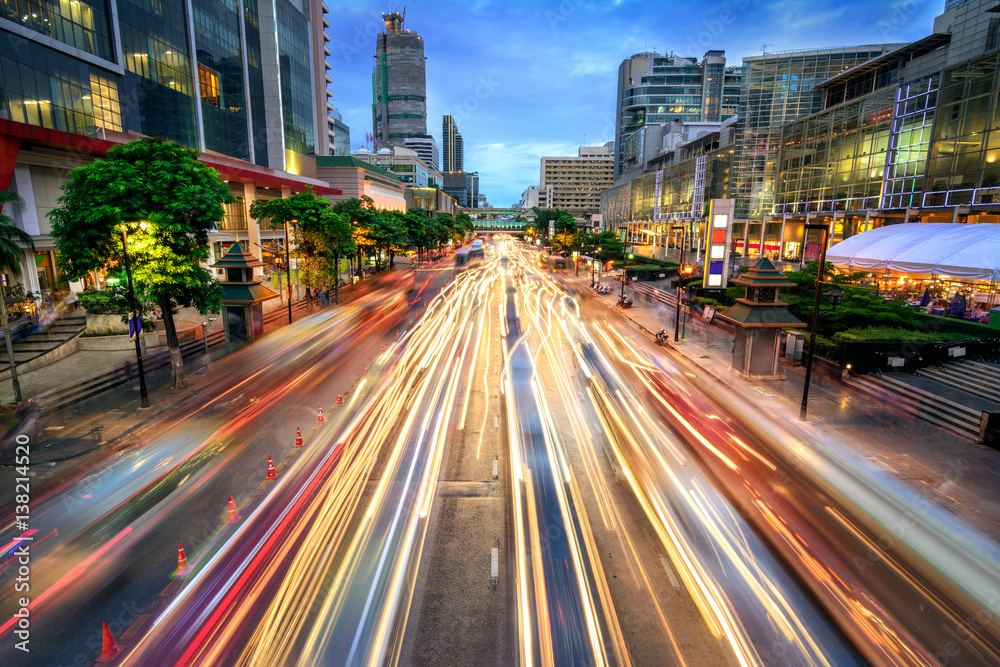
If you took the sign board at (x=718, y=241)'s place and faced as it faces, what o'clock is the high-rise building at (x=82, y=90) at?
The high-rise building is roughly at 2 o'clock from the sign board.

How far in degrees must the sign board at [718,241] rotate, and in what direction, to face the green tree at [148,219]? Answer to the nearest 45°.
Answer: approximately 45° to its right

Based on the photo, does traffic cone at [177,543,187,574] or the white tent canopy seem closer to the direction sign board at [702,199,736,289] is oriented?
the traffic cone

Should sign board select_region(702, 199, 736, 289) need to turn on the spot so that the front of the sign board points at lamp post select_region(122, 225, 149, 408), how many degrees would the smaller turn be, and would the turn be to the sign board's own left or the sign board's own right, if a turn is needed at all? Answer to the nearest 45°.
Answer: approximately 45° to the sign board's own right

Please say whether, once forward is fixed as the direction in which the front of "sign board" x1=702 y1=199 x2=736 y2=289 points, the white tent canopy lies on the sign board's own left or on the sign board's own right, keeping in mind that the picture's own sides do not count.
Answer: on the sign board's own left

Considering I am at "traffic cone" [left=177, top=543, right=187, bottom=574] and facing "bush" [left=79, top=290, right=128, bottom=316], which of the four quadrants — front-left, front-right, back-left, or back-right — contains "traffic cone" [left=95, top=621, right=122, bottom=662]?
back-left

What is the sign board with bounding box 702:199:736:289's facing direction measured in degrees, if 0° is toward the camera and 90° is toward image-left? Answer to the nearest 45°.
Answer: approximately 0°

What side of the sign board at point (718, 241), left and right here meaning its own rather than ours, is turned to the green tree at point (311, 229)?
right

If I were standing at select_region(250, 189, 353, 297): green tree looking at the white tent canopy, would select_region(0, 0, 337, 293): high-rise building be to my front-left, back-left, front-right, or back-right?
back-right
